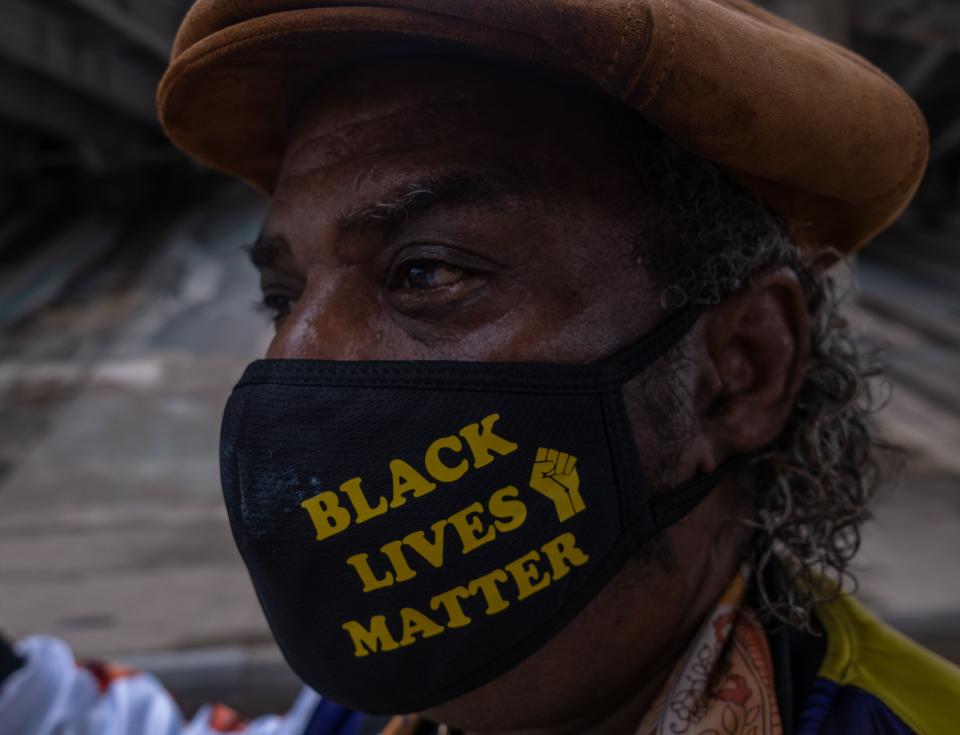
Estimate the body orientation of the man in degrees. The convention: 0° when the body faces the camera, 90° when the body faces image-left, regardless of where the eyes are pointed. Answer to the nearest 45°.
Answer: approximately 45°

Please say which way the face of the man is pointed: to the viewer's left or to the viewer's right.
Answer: to the viewer's left
